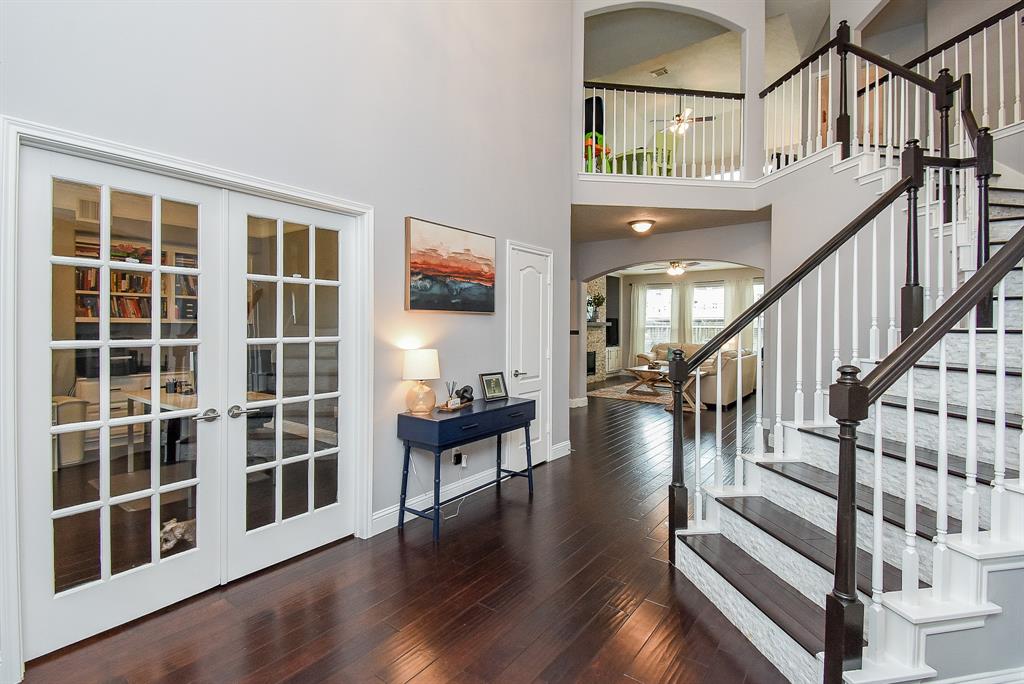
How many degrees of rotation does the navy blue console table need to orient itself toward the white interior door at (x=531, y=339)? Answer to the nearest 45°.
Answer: approximately 90° to its left

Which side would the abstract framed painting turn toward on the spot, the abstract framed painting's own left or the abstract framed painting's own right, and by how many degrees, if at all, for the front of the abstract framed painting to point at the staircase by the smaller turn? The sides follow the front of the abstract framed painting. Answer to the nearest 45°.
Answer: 0° — it already faces it

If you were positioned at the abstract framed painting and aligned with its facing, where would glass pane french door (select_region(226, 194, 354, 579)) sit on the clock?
The glass pane french door is roughly at 3 o'clock from the abstract framed painting.

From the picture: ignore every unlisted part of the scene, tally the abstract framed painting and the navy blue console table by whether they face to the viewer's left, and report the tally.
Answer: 0

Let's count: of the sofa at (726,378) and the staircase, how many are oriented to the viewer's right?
0

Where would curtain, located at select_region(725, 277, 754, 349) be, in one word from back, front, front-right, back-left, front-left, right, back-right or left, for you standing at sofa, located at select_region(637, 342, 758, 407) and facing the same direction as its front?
back-right

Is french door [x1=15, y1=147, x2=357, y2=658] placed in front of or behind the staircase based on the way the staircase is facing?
in front

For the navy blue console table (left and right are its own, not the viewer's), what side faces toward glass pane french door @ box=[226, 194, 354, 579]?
right

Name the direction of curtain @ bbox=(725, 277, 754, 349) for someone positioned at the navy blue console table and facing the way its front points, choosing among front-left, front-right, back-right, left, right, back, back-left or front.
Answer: left

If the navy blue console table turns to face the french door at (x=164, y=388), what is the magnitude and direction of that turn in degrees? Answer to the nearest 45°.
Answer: approximately 90° to its right
